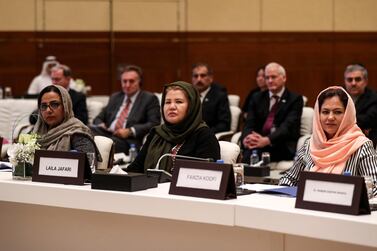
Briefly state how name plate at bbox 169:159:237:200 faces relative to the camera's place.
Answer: facing the viewer and to the left of the viewer

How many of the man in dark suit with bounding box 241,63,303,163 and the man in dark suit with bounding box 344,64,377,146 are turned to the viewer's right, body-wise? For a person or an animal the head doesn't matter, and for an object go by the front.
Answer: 0

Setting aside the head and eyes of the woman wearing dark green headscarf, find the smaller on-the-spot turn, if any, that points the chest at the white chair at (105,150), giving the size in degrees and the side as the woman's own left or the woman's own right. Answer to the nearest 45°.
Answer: approximately 90° to the woman's own right

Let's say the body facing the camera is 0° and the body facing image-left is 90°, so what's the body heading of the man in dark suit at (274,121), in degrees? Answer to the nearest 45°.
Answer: approximately 45°

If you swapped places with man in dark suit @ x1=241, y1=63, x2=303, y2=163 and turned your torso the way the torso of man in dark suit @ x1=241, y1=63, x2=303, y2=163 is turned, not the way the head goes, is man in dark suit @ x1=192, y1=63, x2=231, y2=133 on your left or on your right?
on your right

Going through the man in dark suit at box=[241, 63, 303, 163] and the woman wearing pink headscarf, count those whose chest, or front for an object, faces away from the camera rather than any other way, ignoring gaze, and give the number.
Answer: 0

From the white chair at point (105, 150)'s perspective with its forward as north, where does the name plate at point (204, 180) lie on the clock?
The name plate is roughly at 10 o'clock from the white chair.

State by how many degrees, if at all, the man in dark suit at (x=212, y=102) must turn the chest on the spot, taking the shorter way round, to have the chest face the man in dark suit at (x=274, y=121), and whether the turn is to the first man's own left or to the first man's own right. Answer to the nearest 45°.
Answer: approximately 90° to the first man's own left
